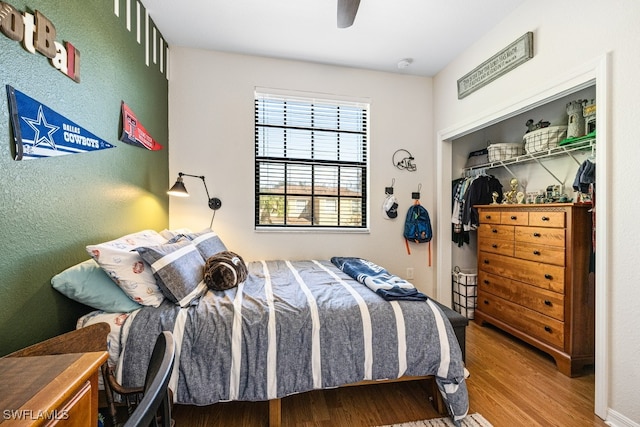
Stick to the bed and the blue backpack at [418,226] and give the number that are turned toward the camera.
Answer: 1

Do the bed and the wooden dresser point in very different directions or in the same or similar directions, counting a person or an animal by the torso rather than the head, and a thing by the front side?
very different directions

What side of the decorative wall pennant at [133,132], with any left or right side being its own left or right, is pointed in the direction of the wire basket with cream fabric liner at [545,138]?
front

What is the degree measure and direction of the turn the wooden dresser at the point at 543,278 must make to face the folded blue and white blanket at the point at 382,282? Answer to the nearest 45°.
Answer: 0° — it already faces it

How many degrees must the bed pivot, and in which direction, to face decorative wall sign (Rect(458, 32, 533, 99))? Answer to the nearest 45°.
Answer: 0° — it already faces it

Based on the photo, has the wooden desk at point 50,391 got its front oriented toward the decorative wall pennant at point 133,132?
no

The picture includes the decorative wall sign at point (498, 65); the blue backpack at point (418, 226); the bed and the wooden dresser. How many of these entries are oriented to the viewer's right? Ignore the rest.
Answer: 1

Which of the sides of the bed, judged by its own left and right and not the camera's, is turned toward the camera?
right

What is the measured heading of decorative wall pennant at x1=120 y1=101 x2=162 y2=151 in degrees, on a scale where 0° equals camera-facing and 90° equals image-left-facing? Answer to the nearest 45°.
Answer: approximately 315°

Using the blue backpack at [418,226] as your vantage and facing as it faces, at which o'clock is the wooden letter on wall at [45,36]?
The wooden letter on wall is roughly at 1 o'clock from the blue backpack.

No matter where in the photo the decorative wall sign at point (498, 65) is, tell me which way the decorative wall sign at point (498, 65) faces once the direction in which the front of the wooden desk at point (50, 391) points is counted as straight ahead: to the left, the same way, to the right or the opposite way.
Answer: the opposite way

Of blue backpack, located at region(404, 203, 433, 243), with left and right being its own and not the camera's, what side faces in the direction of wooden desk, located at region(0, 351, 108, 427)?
front

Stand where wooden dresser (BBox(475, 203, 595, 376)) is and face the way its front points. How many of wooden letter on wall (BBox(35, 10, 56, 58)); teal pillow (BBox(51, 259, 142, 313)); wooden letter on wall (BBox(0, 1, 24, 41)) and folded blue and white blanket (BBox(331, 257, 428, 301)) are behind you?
0

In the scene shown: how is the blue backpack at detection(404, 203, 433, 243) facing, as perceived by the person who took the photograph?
facing the viewer

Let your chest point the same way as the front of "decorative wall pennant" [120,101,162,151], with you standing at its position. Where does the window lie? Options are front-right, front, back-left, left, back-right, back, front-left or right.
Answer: front-left

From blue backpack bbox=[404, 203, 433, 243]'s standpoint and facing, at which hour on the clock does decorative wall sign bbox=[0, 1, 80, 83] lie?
The decorative wall sign is roughly at 1 o'clock from the blue backpack.

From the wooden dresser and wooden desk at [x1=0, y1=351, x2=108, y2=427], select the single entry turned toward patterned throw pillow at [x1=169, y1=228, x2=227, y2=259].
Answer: the wooden dresser
